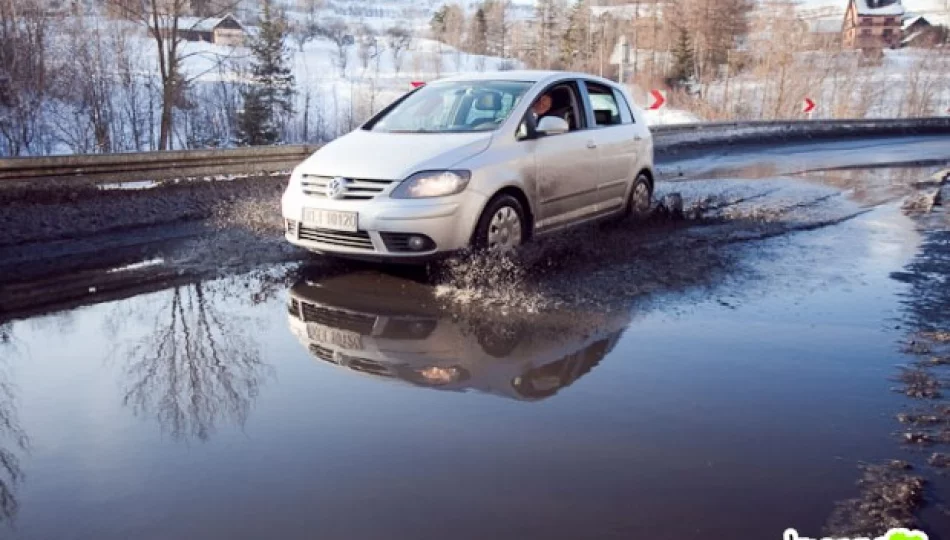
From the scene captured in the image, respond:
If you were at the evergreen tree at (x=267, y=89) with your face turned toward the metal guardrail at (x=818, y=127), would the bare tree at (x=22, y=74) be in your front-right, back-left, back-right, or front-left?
back-right

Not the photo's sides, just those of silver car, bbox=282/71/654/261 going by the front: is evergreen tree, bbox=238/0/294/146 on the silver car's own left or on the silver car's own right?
on the silver car's own right

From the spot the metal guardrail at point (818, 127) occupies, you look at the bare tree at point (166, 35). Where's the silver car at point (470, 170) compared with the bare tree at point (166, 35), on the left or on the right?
left

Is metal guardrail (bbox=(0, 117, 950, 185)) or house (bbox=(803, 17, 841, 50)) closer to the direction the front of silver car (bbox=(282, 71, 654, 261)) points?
the metal guardrail

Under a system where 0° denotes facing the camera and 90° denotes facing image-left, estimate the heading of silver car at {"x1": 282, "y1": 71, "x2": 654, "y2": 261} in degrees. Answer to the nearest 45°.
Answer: approximately 45°

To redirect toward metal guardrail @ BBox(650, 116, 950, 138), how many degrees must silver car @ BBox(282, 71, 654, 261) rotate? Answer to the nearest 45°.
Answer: approximately 180°

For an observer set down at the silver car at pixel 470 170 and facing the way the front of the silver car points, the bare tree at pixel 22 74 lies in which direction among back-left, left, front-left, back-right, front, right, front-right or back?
right

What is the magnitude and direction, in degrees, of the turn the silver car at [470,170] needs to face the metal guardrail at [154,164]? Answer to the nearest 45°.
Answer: approximately 90° to its right
